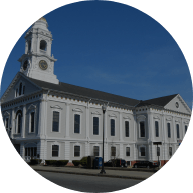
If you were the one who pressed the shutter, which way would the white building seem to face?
facing the viewer and to the left of the viewer
